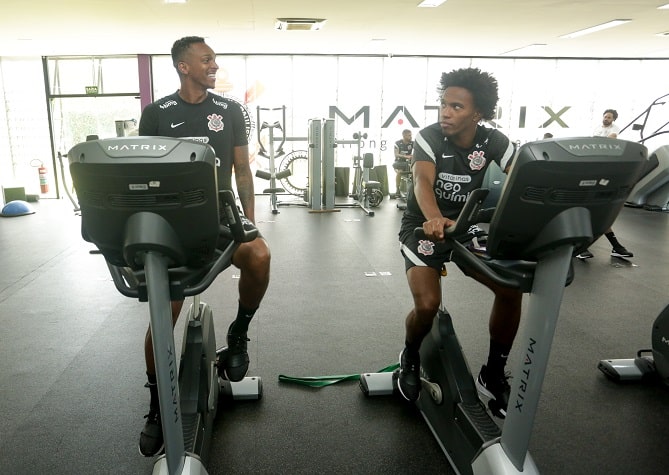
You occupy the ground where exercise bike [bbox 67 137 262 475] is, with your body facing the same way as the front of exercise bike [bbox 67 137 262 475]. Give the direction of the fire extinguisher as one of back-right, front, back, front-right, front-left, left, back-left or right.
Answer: back

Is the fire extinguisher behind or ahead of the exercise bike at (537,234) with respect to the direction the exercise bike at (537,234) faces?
behind

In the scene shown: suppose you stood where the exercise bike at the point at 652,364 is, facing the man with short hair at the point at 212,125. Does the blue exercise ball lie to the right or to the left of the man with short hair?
right

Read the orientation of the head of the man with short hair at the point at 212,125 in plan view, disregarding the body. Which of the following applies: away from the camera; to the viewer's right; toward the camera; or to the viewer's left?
to the viewer's right

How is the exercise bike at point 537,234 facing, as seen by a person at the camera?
facing the viewer and to the right of the viewer

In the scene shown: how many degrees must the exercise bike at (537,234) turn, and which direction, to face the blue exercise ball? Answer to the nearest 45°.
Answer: approximately 180°

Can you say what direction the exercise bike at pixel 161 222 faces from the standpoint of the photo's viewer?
facing the viewer

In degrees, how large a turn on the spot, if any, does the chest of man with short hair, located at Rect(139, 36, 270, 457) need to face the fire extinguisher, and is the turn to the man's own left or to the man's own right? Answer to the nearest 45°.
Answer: approximately 180°

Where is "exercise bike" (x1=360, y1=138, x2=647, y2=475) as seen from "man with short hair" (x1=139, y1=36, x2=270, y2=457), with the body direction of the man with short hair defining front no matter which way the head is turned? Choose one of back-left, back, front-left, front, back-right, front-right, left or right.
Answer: front-left

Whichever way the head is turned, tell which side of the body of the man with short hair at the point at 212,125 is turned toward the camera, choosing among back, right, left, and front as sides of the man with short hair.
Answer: front

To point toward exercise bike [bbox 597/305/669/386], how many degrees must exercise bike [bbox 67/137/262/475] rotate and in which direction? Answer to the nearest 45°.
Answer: approximately 90° to its left

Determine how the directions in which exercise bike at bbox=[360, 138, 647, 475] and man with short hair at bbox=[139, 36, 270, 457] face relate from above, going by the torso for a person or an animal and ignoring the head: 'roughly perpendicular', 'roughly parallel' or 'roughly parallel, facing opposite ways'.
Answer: roughly parallel
